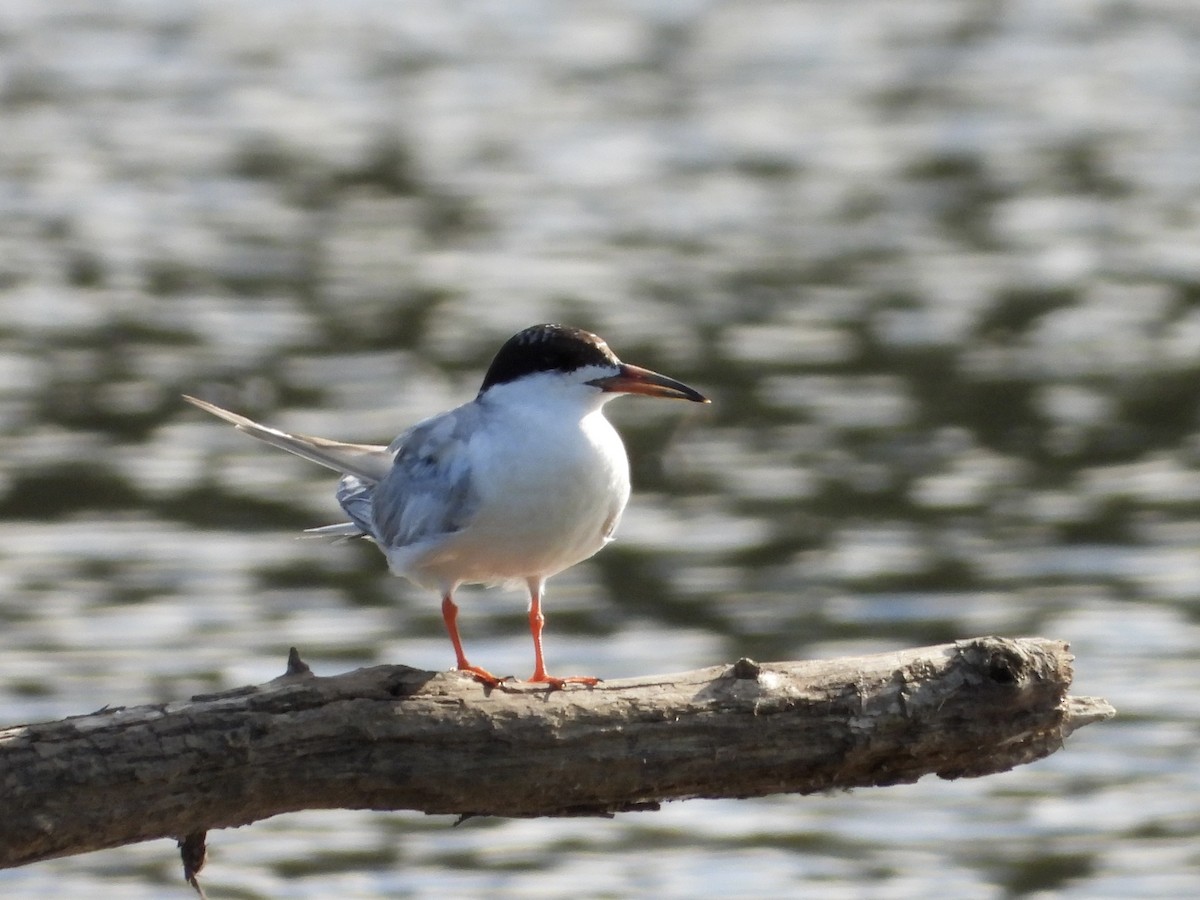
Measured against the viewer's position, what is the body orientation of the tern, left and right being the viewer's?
facing the viewer and to the right of the viewer
